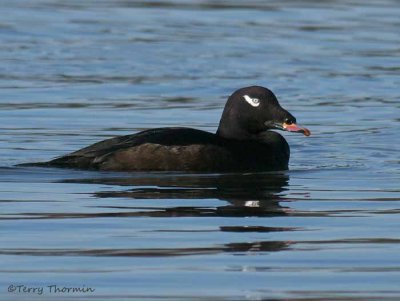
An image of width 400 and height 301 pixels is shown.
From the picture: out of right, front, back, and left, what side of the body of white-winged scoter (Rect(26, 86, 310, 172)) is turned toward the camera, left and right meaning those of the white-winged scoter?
right
